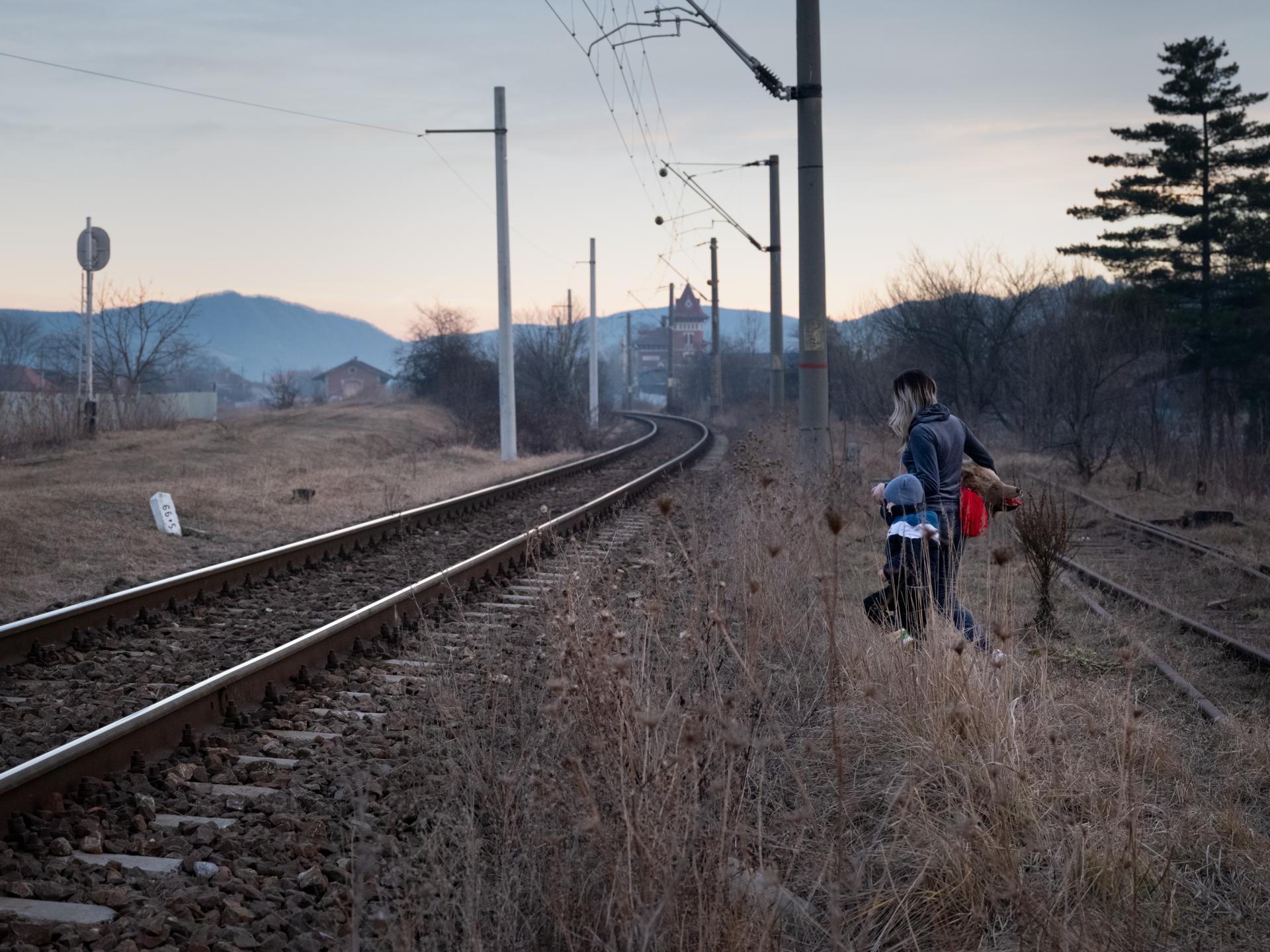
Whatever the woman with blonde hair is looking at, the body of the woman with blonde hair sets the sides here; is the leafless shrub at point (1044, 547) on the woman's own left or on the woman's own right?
on the woman's own right

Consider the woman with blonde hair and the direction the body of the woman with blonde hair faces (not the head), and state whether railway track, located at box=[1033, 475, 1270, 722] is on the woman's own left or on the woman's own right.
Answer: on the woman's own right

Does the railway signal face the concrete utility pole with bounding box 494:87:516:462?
no

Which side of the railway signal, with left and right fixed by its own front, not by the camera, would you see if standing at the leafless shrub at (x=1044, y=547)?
back

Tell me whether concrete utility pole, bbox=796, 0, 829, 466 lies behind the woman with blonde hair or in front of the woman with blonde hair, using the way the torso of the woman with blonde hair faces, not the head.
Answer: in front

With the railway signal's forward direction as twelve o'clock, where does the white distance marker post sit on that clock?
The white distance marker post is roughly at 6 o'clock from the railway signal.

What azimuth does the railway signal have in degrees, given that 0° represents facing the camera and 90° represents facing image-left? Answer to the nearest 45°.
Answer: approximately 180°

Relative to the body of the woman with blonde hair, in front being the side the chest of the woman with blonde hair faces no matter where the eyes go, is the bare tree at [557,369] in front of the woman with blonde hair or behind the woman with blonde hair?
in front

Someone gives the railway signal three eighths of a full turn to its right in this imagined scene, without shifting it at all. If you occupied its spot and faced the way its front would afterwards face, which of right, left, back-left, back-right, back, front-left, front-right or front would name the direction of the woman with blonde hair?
front-right

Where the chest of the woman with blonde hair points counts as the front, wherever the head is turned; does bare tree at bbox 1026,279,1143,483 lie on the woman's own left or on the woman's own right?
on the woman's own right

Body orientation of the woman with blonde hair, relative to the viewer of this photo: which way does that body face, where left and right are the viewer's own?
facing away from the viewer and to the left of the viewer

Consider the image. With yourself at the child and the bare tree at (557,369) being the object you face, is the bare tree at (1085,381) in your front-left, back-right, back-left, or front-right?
front-right

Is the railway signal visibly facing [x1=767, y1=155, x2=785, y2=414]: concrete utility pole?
no
